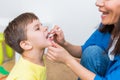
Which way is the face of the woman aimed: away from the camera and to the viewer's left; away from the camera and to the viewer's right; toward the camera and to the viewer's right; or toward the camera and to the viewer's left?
toward the camera and to the viewer's left

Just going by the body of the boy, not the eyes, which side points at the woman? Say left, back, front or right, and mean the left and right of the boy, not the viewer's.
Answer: front

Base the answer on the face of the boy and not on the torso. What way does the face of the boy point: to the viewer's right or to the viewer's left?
to the viewer's right

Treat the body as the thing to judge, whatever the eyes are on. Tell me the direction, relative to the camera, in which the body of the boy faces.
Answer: to the viewer's right
